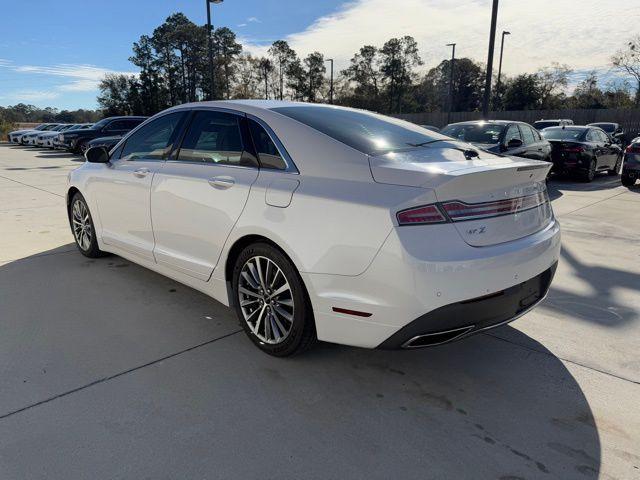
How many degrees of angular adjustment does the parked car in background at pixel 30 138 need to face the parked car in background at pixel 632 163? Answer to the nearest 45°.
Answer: approximately 45° to its left

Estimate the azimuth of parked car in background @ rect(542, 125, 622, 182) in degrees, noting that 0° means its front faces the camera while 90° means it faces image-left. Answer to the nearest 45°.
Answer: approximately 225°

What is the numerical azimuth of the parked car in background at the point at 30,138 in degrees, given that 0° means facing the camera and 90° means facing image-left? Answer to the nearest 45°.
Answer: approximately 45°

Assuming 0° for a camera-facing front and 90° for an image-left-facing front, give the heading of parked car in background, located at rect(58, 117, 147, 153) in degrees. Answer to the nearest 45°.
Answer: approximately 45°

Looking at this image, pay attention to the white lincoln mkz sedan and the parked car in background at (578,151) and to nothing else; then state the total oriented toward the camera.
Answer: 0

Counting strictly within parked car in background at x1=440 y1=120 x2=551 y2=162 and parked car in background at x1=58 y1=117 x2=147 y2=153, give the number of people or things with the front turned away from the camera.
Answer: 0

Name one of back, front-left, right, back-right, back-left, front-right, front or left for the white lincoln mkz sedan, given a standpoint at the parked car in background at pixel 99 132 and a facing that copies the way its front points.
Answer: front-left

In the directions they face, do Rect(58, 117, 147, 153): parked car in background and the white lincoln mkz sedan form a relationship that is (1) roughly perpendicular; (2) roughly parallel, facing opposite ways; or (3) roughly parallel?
roughly perpendicular

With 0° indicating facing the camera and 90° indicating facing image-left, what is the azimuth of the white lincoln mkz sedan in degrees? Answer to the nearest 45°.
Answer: approximately 135°

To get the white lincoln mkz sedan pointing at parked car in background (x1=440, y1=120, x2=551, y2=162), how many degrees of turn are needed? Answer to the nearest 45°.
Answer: approximately 90° to its right

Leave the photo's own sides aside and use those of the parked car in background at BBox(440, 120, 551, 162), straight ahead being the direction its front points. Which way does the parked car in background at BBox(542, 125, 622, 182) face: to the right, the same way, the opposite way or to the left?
the opposite way

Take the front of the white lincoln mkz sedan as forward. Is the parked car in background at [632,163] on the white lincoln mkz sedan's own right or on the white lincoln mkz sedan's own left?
on the white lincoln mkz sedan's own right

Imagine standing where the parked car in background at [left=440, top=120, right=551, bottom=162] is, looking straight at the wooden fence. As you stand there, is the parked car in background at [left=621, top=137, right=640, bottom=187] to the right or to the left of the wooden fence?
right

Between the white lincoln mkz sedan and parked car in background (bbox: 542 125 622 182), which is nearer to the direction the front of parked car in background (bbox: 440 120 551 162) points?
the white lincoln mkz sedan

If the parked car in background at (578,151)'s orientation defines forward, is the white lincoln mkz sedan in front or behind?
behind
